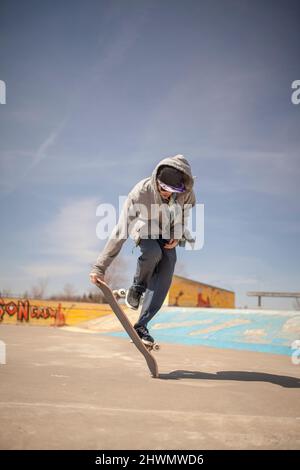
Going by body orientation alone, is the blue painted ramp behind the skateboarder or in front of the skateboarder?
behind

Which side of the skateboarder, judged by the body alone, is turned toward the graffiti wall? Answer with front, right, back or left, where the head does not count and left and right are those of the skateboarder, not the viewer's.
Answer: back

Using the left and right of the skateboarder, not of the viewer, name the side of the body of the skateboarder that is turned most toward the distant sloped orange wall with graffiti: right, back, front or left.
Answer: back

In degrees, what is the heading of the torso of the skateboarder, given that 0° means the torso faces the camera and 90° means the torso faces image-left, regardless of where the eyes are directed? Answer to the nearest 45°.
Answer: approximately 0°
